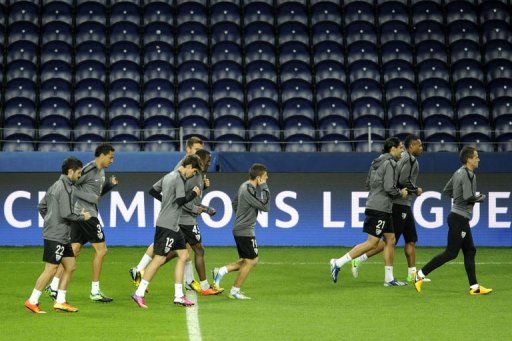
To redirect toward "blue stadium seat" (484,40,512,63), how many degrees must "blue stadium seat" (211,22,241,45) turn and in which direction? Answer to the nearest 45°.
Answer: approximately 90° to its left

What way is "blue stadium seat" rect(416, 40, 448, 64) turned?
toward the camera

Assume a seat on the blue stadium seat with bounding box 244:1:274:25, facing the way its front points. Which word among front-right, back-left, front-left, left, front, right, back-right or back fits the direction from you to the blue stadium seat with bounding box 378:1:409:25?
left

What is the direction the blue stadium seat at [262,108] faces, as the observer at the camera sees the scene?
facing the viewer

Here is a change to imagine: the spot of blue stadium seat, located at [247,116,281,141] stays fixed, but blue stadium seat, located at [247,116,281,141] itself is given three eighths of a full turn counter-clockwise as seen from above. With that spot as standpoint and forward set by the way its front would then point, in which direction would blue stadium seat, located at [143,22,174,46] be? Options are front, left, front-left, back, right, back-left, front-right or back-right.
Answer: left

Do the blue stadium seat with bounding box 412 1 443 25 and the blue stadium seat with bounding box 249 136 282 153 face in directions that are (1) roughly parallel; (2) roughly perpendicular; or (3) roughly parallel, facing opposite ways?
roughly parallel

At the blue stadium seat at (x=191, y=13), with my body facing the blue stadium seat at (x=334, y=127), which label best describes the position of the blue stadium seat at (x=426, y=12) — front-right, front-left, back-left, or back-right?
front-left

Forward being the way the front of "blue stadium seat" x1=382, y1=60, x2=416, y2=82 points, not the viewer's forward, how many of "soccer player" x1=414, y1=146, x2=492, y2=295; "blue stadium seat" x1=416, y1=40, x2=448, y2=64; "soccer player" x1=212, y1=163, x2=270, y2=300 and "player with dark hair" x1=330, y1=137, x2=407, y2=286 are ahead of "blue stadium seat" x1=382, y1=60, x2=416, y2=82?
3

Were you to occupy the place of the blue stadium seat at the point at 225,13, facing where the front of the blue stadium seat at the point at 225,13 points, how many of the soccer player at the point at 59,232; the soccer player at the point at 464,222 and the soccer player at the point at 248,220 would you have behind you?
0

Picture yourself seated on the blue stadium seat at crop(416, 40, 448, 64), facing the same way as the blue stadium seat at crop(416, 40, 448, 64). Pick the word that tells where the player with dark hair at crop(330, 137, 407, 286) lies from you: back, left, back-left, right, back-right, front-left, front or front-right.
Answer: front

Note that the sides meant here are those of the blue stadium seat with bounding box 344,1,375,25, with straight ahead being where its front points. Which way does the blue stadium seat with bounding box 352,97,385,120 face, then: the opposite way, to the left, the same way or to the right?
the same way

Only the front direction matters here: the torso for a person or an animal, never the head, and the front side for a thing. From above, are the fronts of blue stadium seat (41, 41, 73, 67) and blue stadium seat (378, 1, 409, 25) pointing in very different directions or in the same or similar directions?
same or similar directions

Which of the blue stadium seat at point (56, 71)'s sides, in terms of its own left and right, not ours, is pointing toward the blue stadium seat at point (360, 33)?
left
